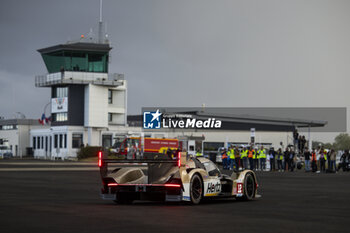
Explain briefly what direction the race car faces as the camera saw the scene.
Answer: facing away from the viewer and to the right of the viewer

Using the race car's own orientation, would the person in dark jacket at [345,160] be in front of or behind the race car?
in front
